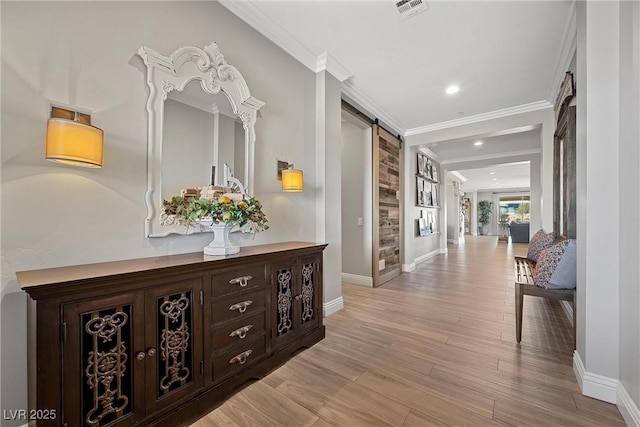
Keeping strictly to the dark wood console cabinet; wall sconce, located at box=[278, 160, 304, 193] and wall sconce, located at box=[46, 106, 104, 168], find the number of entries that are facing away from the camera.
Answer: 0

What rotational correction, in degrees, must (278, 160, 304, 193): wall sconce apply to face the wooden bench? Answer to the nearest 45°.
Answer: approximately 45° to its left

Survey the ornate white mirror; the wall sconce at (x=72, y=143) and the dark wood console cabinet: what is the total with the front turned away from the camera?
0

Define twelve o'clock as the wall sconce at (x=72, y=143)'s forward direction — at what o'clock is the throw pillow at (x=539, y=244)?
The throw pillow is roughly at 11 o'clock from the wall sconce.

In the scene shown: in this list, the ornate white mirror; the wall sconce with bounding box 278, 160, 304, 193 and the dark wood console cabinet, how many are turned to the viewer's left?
0

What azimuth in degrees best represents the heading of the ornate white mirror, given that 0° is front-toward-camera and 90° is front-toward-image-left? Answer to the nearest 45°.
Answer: approximately 315°

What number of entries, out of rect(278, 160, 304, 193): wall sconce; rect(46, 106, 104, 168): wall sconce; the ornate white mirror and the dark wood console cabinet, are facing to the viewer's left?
0

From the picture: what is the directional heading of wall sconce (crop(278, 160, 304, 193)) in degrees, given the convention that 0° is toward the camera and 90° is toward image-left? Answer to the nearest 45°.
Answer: approximately 315°

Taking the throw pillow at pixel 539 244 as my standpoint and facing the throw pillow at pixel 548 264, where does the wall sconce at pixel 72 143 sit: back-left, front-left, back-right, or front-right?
front-right

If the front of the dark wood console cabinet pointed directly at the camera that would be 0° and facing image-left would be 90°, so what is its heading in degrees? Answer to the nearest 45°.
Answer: approximately 315°

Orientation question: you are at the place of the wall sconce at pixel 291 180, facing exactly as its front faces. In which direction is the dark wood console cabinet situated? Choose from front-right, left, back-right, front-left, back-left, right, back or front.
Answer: right

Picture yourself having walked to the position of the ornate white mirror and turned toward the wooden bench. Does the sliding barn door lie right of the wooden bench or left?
left

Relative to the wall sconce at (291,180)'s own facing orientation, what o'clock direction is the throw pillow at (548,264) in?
The throw pillow is roughly at 11 o'clock from the wall sconce.

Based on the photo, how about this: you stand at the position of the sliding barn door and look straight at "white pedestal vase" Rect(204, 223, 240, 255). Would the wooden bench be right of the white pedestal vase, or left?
left
